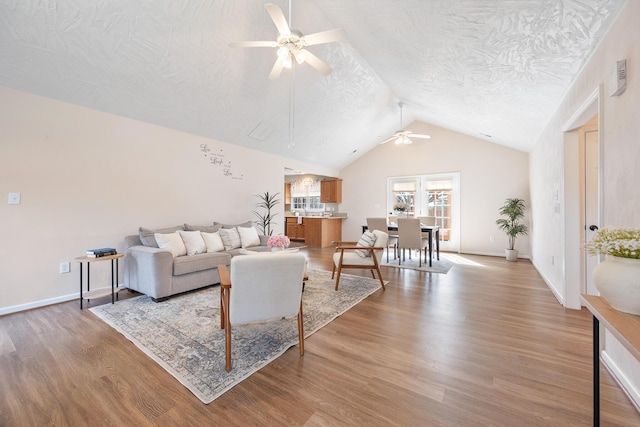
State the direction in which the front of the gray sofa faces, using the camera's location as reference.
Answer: facing the viewer and to the right of the viewer

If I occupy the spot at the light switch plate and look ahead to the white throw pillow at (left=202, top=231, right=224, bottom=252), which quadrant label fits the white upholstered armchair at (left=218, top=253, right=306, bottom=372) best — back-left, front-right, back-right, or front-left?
front-right

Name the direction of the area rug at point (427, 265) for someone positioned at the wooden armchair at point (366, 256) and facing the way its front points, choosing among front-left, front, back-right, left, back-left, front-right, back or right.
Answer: back-right

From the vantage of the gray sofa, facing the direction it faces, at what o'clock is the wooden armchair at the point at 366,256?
The wooden armchair is roughly at 11 o'clock from the gray sofa.

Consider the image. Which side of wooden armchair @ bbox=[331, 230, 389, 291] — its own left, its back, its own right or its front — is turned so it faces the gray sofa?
front

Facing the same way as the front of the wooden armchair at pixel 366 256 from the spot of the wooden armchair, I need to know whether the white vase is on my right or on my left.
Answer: on my left

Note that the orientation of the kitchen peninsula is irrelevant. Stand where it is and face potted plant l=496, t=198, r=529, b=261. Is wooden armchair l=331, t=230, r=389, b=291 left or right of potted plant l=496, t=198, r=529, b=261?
right

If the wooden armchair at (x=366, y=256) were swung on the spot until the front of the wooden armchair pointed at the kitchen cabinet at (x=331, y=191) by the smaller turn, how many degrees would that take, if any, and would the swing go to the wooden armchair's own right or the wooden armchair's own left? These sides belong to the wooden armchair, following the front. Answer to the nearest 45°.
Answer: approximately 90° to the wooden armchair's own right

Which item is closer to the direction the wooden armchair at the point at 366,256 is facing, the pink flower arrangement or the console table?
the pink flower arrangement

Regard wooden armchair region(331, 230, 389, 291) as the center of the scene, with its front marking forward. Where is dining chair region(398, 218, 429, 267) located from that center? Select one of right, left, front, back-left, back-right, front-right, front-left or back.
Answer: back-right

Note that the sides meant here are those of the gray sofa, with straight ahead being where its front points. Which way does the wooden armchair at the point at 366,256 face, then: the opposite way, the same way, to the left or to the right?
the opposite way

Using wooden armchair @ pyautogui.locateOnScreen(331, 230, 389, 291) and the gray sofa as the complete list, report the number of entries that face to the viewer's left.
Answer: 1

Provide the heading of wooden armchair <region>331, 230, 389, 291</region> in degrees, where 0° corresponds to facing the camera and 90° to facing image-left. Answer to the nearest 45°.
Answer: approximately 90°

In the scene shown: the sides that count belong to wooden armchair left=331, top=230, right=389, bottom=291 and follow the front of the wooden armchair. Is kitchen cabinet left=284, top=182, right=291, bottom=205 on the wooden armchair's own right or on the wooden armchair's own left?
on the wooden armchair's own right
